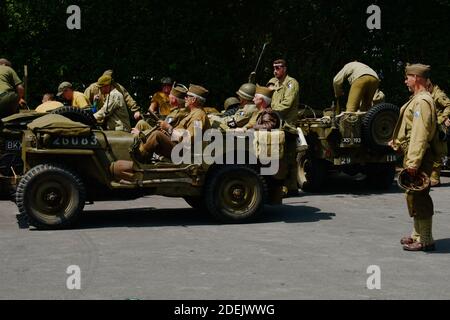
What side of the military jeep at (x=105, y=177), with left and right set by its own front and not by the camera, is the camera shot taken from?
left

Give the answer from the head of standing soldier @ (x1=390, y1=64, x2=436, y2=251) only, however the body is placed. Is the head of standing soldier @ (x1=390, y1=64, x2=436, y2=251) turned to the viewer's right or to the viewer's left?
to the viewer's left

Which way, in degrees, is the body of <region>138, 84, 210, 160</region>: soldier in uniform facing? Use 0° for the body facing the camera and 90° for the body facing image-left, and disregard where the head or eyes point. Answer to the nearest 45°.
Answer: approximately 90°

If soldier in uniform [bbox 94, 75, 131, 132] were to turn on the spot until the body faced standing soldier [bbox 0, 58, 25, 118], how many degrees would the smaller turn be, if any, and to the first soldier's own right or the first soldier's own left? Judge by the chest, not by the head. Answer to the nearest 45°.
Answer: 0° — they already face them

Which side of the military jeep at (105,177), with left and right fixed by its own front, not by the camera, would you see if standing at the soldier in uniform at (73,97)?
right

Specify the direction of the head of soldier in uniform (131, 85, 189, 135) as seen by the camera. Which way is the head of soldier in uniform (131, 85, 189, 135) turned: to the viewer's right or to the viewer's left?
to the viewer's left

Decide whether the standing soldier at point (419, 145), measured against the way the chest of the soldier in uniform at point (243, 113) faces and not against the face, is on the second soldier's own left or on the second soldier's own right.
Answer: on the second soldier's own left

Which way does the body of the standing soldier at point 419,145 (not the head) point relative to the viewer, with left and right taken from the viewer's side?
facing to the left of the viewer

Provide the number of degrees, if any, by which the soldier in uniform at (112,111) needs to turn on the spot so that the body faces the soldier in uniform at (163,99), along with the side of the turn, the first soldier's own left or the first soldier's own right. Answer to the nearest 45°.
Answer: approximately 90° to the first soldier's own right

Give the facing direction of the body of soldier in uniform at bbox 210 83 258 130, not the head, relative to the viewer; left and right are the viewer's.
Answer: facing to the left of the viewer
